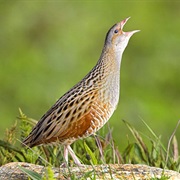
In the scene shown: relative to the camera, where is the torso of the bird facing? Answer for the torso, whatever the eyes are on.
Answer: to the viewer's right
